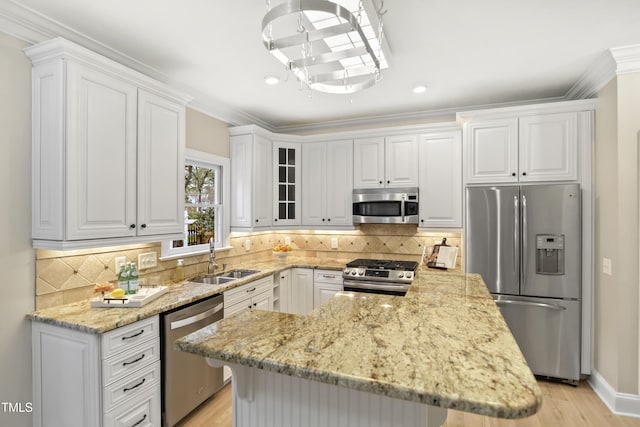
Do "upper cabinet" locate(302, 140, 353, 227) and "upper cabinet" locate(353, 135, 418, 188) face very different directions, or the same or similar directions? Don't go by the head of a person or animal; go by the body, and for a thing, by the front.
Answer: same or similar directions

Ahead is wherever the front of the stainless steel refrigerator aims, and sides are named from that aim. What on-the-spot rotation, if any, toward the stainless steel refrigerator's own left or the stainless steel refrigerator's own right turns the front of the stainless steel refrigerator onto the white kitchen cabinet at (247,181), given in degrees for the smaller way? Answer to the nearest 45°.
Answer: approximately 90° to the stainless steel refrigerator's own right

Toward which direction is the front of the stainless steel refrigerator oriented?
toward the camera

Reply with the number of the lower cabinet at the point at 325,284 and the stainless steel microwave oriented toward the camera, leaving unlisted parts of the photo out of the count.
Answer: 2

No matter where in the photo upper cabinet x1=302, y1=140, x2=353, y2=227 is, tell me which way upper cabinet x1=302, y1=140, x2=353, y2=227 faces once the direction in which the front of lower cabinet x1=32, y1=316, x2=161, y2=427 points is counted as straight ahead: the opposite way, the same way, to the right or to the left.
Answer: to the right

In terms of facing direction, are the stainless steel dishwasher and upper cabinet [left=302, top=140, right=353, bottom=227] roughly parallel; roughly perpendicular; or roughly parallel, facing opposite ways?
roughly perpendicular

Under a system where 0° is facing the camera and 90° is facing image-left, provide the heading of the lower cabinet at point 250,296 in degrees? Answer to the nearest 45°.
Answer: approximately 315°

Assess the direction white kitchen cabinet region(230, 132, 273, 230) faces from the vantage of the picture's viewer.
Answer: facing the viewer and to the right of the viewer

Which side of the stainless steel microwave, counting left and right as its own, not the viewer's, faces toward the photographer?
front

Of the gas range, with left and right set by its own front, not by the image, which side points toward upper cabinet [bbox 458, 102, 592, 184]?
left

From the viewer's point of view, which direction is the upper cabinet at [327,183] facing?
toward the camera

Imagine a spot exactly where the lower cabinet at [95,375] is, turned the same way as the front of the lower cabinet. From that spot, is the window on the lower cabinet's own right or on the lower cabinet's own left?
on the lower cabinet's own left
